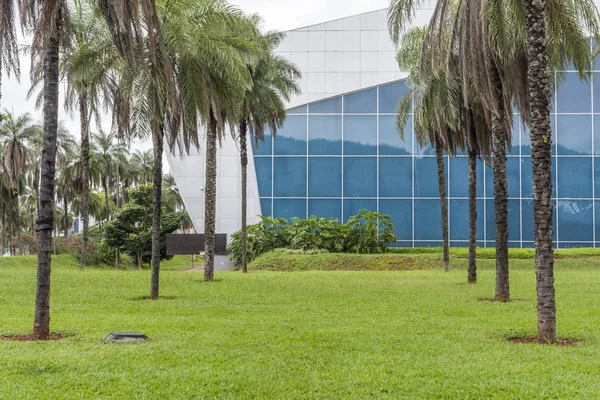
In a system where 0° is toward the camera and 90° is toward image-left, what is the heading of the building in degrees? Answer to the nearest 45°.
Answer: approximately 0°
